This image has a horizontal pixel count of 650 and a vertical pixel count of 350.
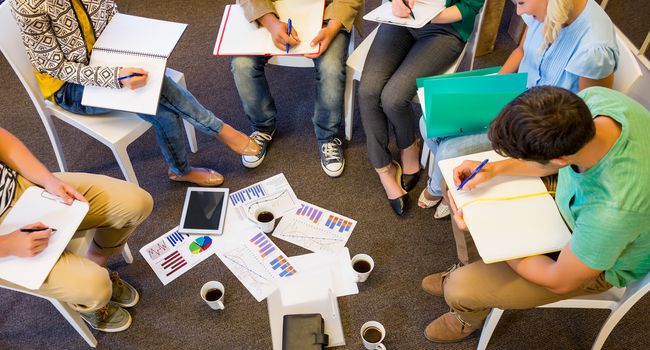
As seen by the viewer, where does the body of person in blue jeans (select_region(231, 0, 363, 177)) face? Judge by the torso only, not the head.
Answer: toward the camera

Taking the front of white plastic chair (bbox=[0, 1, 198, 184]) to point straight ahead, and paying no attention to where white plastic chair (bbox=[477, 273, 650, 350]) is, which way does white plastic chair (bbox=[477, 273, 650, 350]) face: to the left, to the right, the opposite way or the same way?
the opposite way

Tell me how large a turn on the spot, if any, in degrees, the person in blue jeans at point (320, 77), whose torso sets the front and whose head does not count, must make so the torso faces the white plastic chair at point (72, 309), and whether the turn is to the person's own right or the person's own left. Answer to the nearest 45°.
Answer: approximately 45° to the person's own right

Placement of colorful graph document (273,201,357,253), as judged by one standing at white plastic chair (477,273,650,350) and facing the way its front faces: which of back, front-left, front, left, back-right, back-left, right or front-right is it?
front

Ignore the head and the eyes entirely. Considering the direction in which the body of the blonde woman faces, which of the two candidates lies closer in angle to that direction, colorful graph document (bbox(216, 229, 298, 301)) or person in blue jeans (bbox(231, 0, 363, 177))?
the colorful graph document

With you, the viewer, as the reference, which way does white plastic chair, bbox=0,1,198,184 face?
facing the viewer and to the right of the viewer

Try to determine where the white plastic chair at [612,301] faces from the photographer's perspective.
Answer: facing to the left of the viewer

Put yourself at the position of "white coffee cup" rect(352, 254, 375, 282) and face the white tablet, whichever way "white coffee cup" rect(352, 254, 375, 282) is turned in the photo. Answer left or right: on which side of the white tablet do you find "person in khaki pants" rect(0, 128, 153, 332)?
left

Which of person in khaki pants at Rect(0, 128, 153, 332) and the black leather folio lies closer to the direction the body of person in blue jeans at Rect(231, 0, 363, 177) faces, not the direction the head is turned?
the black leather folio

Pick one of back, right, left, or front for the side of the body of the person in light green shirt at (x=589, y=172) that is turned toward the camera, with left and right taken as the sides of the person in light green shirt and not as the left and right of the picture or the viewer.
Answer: left

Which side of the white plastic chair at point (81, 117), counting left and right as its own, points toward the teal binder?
front

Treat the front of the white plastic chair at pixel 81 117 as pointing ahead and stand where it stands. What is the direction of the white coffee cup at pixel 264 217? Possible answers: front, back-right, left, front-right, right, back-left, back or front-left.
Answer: front

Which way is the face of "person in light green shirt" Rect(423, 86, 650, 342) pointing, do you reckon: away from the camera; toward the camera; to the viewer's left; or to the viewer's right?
to the viewer's left

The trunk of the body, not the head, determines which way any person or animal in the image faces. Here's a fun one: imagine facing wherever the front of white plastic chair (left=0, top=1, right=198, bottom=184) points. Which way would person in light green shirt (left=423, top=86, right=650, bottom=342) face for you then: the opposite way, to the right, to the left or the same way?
the opposite way

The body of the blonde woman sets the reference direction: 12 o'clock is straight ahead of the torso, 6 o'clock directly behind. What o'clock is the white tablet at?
The white tablet is roughly at 1 o'clock from the blonde woman.

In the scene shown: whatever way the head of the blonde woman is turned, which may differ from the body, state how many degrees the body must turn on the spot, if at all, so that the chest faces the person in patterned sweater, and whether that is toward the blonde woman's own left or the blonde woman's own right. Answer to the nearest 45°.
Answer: approximately 45° to the blonde woman's own right
